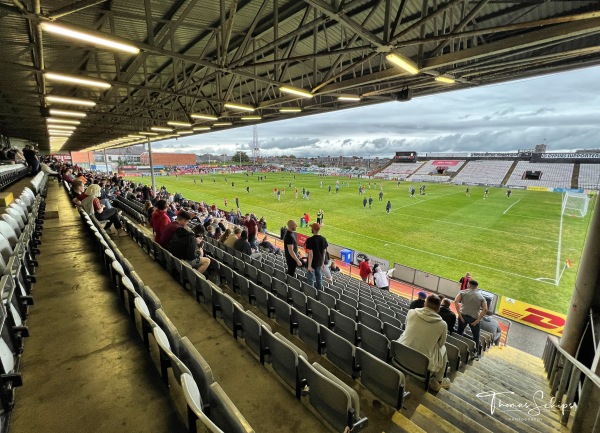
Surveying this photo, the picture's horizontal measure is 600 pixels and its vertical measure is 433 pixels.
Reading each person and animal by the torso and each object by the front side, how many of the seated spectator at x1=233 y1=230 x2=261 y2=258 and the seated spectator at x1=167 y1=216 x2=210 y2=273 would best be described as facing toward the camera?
0

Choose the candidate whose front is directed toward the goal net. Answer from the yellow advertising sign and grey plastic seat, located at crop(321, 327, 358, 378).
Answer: the grey plastic seat

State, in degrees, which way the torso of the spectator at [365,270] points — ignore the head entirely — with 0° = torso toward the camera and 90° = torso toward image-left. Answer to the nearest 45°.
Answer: approximately 225°

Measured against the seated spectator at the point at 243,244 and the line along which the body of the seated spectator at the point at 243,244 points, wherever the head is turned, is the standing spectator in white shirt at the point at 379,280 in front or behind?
in front

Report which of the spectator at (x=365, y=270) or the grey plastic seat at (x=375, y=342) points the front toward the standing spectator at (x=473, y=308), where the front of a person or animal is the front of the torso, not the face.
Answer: the grey plastic seat

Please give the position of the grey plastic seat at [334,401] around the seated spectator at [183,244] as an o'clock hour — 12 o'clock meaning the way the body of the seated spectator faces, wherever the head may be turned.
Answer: The grey plastic seat is roughly at 4 o'clock from the seated spectator.

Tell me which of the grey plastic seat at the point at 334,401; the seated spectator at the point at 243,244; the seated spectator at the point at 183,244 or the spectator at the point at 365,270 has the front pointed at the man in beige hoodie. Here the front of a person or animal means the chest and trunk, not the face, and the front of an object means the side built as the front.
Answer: the grey plastic seat

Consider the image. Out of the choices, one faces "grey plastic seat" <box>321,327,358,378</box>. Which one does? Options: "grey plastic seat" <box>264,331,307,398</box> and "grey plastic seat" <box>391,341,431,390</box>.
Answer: "grey plastic seat" <box>264,331,307,398</box>

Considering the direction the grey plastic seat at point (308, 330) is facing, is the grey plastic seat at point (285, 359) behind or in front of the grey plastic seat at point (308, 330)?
behind

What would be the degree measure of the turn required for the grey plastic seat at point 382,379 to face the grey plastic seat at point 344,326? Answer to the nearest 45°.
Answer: approximately 90° to its left

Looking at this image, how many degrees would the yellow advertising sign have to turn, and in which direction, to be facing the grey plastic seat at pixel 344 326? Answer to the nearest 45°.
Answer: approximately 45° to its left

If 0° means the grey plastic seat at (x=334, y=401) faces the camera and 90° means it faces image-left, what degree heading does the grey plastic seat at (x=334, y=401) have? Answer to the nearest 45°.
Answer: approximately 225°

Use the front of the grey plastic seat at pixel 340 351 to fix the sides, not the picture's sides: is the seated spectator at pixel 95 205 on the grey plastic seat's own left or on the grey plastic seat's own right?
on the grey plastic seat's own left

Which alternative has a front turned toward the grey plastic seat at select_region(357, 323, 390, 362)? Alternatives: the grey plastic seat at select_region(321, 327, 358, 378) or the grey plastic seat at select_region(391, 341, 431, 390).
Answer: the grey plastic seat at select_region(321, 327, 358, 378)

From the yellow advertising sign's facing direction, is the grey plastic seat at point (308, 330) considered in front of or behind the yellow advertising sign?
in front

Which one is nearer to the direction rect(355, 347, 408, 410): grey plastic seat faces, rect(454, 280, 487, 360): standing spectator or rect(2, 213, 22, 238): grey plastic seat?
the standing spectator

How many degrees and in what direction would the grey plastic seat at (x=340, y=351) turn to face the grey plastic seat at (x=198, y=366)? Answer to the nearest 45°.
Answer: approximately 180°
